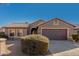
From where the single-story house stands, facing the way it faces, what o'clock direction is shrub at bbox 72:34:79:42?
The shrub is roughly at 9 o'clock from the single-story house.

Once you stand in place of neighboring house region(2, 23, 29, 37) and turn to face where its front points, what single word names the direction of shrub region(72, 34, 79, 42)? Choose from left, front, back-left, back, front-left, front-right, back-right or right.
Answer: left

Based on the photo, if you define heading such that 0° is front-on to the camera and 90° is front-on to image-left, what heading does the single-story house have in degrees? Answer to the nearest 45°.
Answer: approximately 0°
